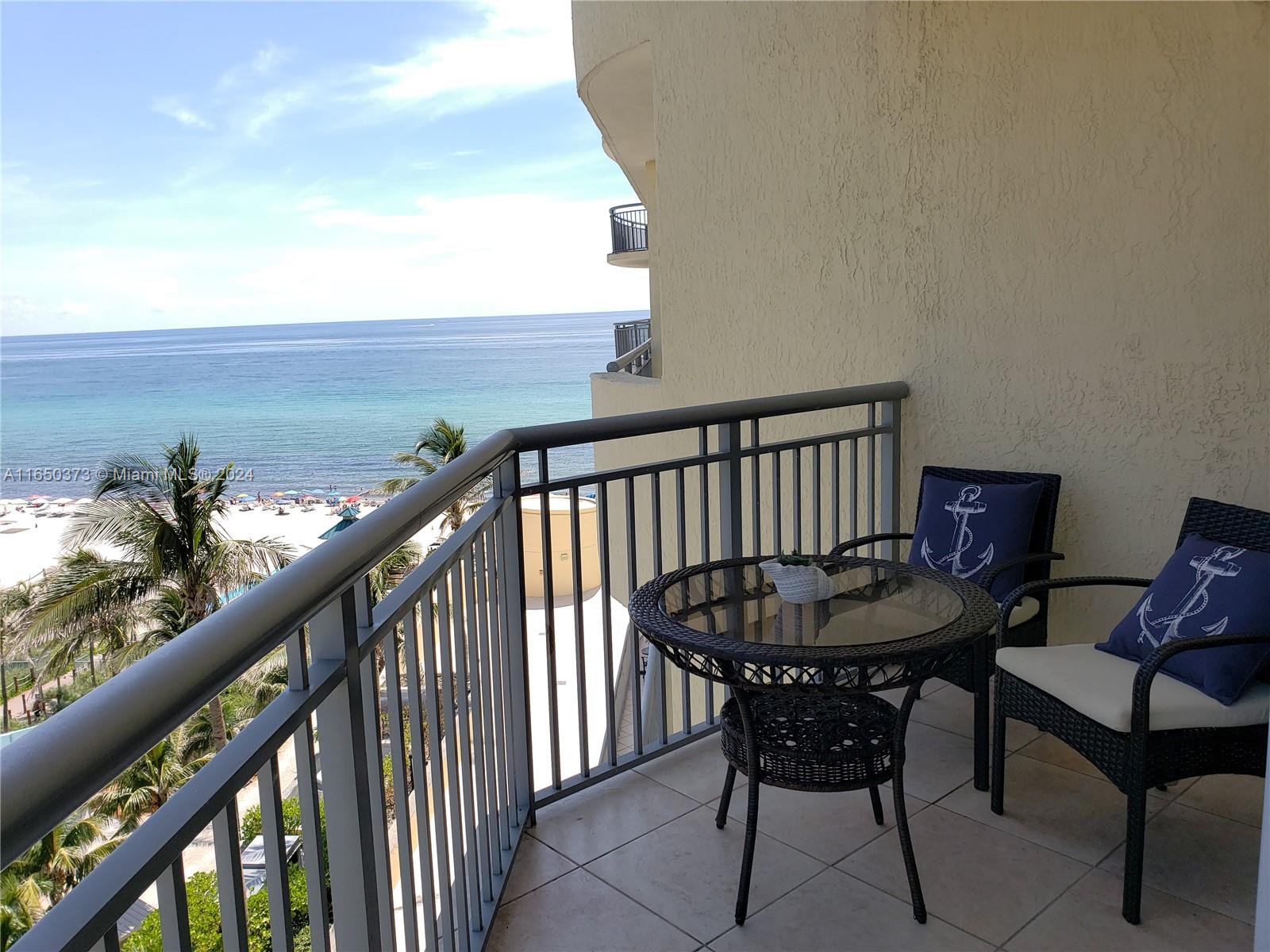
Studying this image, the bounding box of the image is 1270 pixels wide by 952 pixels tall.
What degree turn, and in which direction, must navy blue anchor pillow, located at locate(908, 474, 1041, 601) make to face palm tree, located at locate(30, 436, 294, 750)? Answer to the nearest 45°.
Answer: approximately 90° to its right

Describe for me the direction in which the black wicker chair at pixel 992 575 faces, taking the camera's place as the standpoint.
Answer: facing the viewer and to the left of the viewer

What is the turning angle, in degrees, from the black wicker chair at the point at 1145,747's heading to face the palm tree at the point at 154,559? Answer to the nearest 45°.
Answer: approximately 90° to its right

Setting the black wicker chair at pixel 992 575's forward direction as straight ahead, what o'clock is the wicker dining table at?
The wicker dining table is roughly at 11 o'clock from the black wicker chair.

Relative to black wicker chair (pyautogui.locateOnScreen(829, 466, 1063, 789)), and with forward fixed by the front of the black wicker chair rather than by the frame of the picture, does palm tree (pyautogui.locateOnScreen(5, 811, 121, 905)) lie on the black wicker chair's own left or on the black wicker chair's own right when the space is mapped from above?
on the black wicker chair's own right

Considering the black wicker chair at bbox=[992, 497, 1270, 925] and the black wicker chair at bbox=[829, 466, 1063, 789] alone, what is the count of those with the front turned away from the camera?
0

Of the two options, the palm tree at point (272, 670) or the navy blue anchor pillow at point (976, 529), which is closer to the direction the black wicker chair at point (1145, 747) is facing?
the palm tree

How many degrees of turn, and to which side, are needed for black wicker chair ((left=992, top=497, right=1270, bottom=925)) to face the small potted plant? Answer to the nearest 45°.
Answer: approximately 45° to its right

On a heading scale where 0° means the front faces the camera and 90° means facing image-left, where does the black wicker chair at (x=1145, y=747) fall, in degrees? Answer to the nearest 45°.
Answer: approximately 45°

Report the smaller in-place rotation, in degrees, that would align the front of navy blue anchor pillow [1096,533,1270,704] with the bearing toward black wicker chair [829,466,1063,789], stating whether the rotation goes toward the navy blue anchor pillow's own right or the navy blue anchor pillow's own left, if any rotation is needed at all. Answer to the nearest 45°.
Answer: approximately 90° to the navy blue anchor pillow's own right

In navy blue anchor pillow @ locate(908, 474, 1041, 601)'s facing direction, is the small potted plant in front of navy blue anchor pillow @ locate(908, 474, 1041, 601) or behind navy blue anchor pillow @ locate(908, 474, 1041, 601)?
in front

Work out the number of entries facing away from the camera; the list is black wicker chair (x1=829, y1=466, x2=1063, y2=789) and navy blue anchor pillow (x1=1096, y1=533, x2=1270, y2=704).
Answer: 0

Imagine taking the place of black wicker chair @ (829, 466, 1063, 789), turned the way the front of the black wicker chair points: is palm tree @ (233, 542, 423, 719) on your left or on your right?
on your right

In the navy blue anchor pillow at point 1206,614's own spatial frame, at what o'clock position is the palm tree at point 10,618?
The palm tree is roughly at 2 o'clock from the navy blue anchor pillow.
